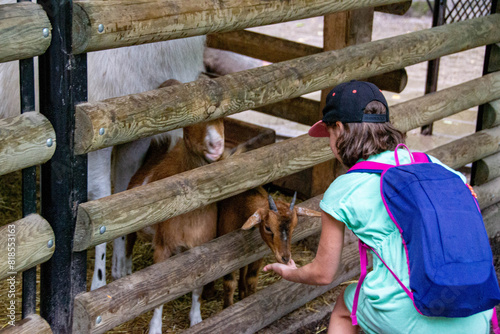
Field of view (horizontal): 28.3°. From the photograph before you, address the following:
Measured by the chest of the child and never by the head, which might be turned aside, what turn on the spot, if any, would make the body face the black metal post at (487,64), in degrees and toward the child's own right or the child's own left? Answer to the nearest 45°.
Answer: approximately 45° to the child's own right

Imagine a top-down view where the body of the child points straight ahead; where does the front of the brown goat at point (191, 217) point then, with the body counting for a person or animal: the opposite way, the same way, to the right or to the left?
the opposite way

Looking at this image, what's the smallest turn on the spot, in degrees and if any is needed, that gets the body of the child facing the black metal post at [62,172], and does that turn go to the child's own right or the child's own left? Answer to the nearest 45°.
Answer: approximately 45° to the child's own left

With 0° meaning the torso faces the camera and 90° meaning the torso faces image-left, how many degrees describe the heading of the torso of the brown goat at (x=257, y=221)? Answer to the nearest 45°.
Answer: approximately 315°

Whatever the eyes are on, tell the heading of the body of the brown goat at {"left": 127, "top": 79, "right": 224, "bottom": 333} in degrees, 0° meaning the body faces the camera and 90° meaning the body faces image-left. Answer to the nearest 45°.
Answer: approximately 315°

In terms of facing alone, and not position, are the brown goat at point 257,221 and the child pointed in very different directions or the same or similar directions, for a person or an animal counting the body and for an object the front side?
very different directions

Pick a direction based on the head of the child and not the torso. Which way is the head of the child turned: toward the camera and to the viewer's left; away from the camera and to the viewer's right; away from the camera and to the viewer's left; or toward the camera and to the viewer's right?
away from the camera and to the viewer's left

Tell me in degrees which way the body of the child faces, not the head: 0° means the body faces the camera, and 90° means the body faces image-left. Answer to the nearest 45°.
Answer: approximately 135°
